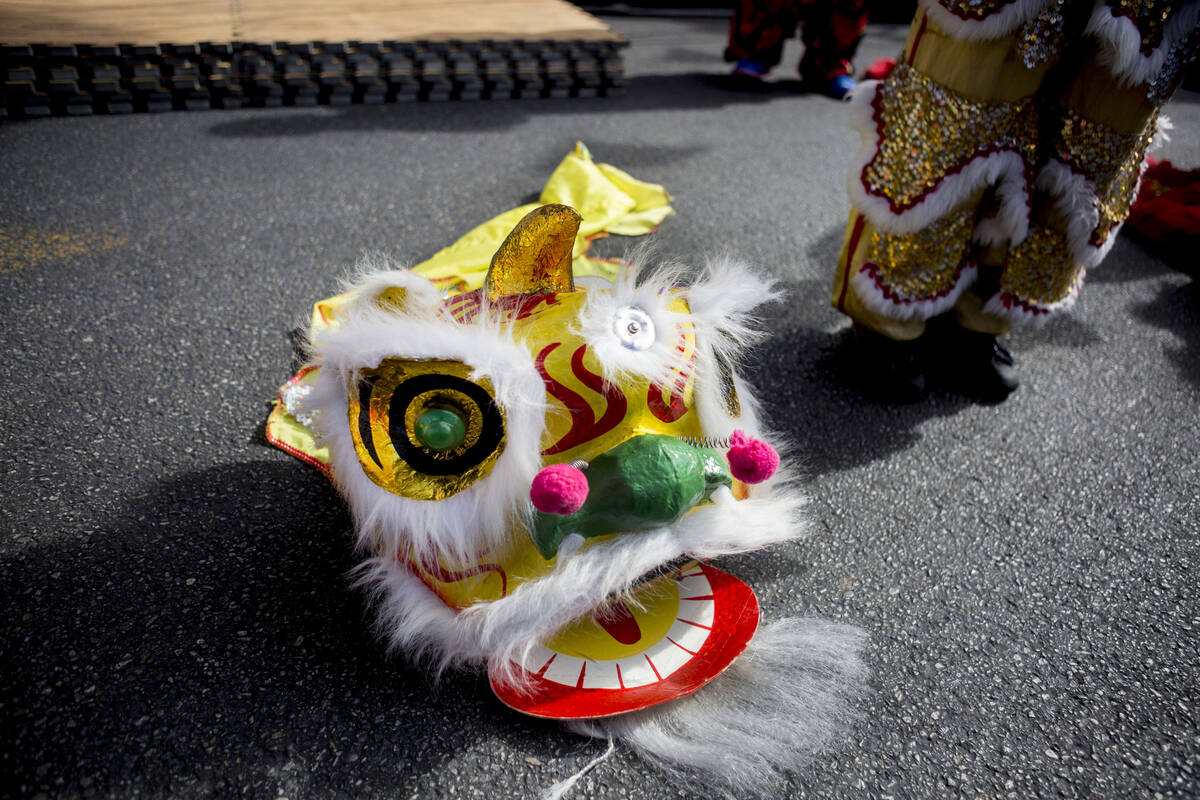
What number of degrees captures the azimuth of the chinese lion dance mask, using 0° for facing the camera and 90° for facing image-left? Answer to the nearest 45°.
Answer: approximately 315°

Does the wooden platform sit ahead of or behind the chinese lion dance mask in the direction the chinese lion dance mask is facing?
behind

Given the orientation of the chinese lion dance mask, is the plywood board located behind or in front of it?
behind

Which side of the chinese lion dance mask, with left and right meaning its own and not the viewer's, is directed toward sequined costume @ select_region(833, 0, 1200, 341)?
left
